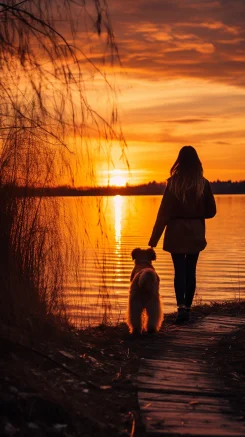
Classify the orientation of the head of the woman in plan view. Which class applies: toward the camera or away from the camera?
away from the camera

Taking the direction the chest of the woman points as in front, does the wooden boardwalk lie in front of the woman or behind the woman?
behind

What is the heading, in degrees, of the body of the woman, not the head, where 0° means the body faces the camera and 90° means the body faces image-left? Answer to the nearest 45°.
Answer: approximately 180°
